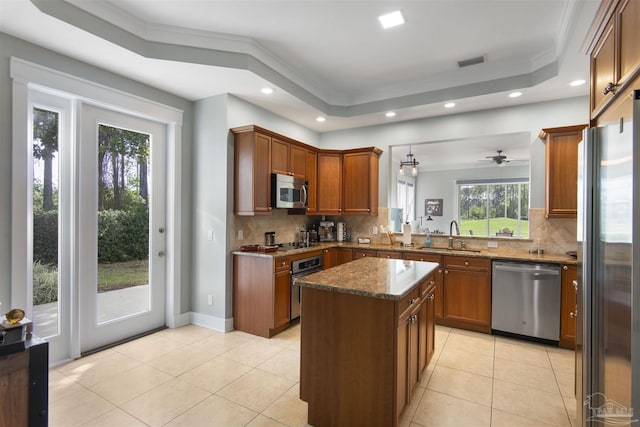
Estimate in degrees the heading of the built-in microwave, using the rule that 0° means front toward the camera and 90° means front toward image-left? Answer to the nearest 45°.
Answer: approximately 315°

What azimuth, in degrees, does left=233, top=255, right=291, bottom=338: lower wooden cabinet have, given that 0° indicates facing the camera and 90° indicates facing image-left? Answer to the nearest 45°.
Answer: approximately 315°

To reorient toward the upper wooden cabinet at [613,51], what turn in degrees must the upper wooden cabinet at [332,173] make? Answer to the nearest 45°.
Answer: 0° — it already faces it

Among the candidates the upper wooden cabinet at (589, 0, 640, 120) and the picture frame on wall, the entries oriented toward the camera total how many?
1

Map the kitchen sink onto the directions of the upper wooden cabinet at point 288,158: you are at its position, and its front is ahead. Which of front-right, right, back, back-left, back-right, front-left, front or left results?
front-left

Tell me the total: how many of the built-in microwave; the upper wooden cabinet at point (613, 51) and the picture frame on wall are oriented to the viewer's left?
1

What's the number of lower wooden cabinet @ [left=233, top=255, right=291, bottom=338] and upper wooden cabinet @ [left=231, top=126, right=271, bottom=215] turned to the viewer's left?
0

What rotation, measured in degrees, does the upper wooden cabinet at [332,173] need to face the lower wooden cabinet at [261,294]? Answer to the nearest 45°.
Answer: approximately 45° to its right

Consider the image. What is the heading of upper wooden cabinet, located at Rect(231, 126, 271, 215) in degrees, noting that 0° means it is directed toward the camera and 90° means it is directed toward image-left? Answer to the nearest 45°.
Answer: approximately 315°

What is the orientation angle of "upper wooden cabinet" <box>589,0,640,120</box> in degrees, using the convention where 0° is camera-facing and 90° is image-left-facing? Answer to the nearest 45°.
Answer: approximately 90°
